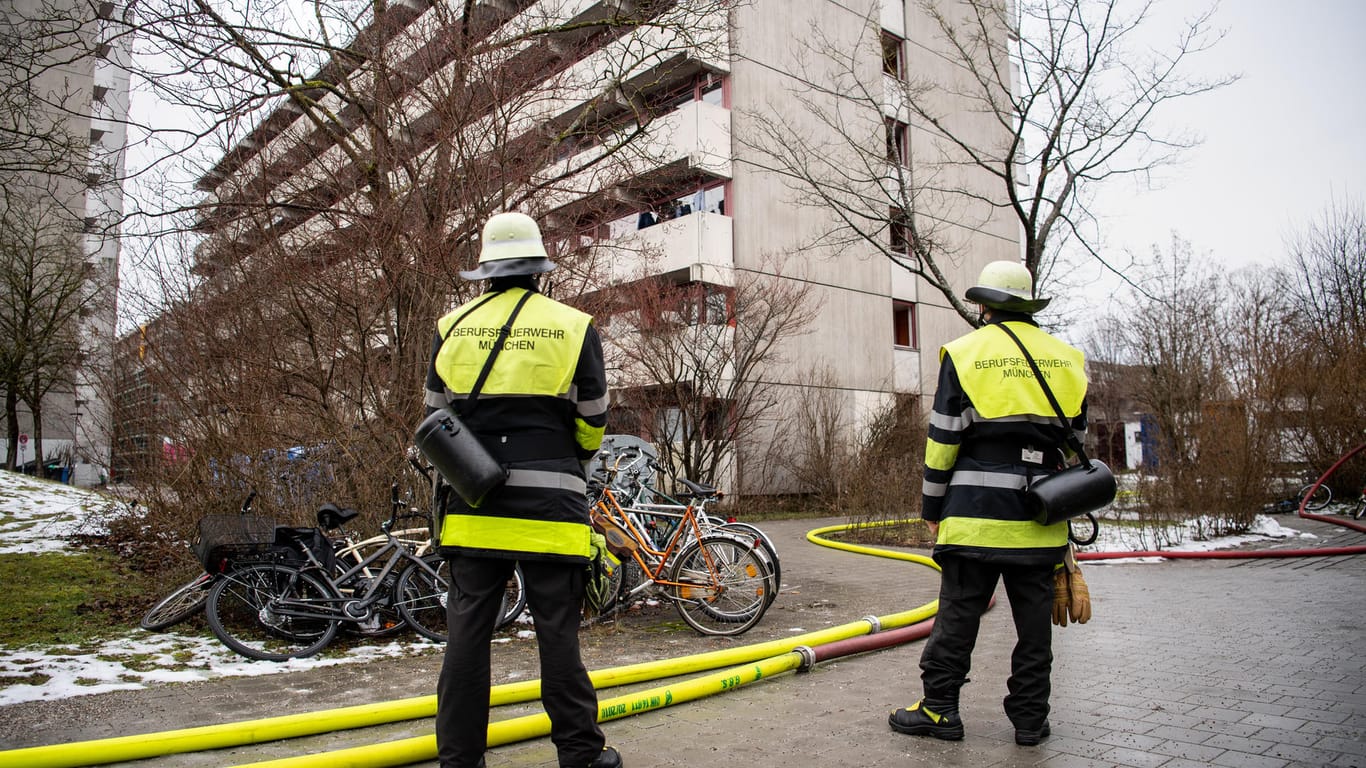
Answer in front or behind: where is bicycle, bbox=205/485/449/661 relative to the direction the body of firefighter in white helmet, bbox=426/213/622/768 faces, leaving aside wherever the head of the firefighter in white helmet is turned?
in front

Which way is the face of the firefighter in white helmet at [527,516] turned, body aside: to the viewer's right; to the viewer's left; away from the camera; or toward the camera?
away from the camera

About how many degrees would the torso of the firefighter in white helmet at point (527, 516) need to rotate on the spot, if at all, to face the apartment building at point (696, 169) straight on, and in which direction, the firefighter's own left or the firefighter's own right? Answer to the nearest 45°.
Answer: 0° — they already face it

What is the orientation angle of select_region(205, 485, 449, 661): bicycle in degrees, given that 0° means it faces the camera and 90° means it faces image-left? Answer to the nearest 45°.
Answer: approximately 270°

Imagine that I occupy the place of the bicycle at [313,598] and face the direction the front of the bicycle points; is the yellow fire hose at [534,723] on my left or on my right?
on my right

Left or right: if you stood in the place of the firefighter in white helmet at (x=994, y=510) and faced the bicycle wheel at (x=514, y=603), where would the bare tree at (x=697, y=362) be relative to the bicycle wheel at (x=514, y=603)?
right

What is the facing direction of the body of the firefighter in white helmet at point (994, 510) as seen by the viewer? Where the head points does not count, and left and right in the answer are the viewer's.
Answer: facing away from the viewer and to the left of the viewer

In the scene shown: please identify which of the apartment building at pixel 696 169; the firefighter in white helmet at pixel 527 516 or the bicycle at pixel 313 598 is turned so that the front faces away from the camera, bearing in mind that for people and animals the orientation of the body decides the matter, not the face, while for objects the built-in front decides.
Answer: the firefighter in white helmet

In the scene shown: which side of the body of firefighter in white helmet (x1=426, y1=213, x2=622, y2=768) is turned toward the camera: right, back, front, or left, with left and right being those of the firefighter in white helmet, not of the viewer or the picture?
back
